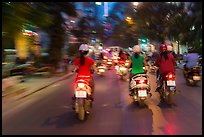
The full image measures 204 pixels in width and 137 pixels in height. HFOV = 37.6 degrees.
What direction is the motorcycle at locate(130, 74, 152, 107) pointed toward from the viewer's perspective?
away from the camera

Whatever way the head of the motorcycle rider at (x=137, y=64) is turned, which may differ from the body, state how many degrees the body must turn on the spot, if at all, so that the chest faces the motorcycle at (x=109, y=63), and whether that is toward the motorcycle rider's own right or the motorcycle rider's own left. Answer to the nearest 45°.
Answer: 0° — they already face it

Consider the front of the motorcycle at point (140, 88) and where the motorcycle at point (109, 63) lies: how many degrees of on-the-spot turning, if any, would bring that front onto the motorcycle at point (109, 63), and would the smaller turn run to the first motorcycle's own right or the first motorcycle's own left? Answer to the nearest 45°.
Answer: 0° — it already faces it

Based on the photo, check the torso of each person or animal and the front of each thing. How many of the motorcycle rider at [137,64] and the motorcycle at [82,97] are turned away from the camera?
2

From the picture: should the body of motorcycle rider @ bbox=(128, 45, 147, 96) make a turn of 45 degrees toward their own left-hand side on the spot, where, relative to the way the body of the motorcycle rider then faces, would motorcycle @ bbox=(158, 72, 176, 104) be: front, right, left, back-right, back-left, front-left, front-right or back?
back-right

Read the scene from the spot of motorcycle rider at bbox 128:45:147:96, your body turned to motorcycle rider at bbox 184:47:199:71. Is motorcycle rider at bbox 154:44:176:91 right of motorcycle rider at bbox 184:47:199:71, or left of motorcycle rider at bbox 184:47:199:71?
right

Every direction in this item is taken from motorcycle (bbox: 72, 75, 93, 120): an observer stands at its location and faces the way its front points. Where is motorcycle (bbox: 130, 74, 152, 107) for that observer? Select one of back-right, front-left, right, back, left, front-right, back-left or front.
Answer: front-right

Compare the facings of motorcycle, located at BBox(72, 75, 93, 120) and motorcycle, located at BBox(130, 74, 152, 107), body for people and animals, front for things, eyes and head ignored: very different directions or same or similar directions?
same or similar directions

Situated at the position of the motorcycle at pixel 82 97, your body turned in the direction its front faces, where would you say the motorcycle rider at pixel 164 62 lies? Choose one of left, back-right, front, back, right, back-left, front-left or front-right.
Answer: front-right

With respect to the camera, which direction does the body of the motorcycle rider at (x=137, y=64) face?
away from the camera

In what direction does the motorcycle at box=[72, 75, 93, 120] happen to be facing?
away from the camera

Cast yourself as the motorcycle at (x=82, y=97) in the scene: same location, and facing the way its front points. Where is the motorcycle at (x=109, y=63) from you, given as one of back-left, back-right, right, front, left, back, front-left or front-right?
front
